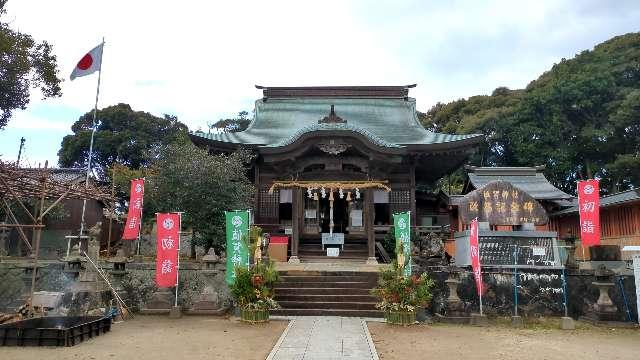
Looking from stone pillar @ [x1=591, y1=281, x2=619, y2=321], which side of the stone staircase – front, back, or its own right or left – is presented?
left

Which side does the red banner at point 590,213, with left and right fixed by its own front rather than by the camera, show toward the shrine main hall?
right

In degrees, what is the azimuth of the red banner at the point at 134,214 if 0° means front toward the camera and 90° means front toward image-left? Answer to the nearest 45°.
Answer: approximately 0°

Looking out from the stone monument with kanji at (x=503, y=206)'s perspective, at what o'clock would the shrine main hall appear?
The shrine main hall is roughly at 4 o'clock from the stone monument with kanji.

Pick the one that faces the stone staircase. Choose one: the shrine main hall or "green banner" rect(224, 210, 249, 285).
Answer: the shrine main hall

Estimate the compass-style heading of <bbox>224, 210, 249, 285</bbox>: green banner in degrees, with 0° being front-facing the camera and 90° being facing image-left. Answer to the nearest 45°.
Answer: approximately 0°

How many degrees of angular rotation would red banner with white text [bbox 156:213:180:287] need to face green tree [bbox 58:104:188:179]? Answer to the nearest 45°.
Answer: approximately 180°

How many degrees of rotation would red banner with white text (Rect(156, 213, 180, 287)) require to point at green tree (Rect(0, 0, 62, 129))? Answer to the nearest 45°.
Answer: approximately 135° to its right

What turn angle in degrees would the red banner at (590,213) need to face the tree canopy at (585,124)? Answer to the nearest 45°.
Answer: approximately 180°
